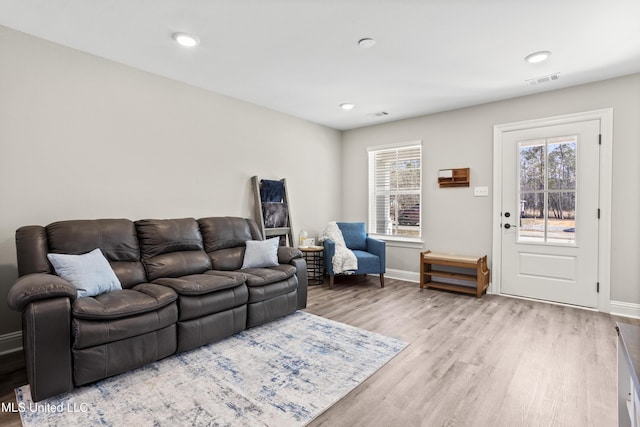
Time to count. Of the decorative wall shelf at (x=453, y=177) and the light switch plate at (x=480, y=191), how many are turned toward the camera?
2

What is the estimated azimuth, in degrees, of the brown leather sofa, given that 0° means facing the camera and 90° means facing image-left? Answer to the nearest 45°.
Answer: approximately 315°

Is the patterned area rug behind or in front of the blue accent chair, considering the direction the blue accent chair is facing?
in front

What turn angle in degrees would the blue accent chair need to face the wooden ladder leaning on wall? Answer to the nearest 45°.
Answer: approximately 90° to its right

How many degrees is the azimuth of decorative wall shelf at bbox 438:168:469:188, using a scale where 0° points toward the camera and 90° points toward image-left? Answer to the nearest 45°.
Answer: approximately 0°

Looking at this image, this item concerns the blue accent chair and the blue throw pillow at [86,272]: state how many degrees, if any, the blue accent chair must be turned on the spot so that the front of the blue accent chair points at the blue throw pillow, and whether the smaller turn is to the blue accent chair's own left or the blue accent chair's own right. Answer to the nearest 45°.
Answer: approximately 45° to the blue accent chair's own right

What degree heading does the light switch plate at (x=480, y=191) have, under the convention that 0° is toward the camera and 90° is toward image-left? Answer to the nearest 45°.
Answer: approximately 0°
